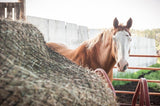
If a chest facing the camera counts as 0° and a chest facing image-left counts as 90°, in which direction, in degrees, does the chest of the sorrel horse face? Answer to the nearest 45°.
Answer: approximately 315°

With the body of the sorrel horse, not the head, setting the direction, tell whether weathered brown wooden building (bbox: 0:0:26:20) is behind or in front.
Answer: behind
